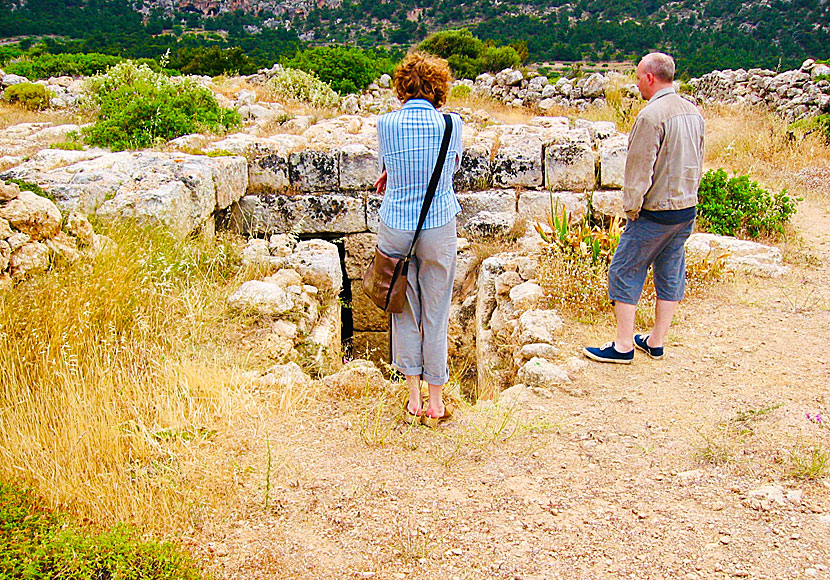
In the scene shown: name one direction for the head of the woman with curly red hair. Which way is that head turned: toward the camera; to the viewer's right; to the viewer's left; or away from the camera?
away from the camera

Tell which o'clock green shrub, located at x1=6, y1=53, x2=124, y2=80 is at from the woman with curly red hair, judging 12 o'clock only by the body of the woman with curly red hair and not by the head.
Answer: The green shrub is roughly at 11 o'clock from the woman with curly red hair.

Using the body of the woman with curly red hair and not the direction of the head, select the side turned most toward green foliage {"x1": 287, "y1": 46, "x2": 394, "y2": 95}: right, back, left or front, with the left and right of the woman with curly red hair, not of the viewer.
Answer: front

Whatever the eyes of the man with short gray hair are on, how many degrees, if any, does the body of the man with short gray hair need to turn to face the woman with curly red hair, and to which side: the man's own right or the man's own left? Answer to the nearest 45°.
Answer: approximately 90° to the man's own left

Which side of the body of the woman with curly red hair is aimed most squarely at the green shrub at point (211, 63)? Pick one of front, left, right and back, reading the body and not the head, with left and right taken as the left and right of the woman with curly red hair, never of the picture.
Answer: front

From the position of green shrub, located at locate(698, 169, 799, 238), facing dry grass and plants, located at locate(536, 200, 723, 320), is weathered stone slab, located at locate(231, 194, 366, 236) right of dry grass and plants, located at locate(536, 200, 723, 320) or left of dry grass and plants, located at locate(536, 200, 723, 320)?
right

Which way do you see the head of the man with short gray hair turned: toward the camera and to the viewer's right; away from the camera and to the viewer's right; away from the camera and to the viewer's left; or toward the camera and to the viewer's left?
away from the camera and to the viewer's left

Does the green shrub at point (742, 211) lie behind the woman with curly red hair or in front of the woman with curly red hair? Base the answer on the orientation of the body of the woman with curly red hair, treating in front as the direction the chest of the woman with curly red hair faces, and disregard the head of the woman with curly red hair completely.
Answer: in front

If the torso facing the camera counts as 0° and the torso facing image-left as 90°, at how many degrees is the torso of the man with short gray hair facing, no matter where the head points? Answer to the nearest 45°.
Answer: approximately 135°

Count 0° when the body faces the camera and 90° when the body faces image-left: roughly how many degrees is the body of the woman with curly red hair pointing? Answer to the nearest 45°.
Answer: approximately 180°

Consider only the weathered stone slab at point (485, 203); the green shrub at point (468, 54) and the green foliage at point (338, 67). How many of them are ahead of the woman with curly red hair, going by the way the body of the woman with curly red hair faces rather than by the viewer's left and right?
3

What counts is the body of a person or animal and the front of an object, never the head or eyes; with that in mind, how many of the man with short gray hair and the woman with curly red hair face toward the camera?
0
